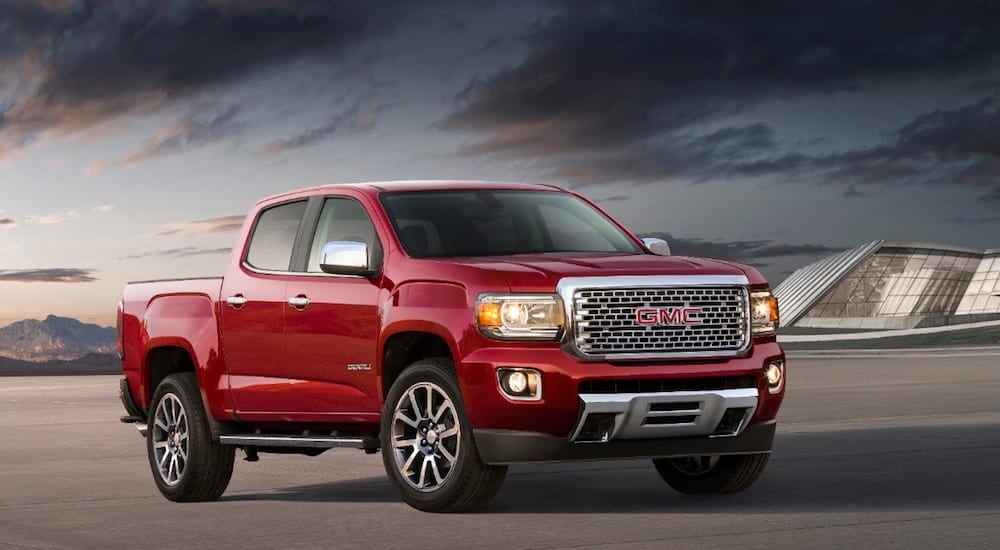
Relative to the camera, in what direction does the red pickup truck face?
facing the viewer and to the right of the viewer
